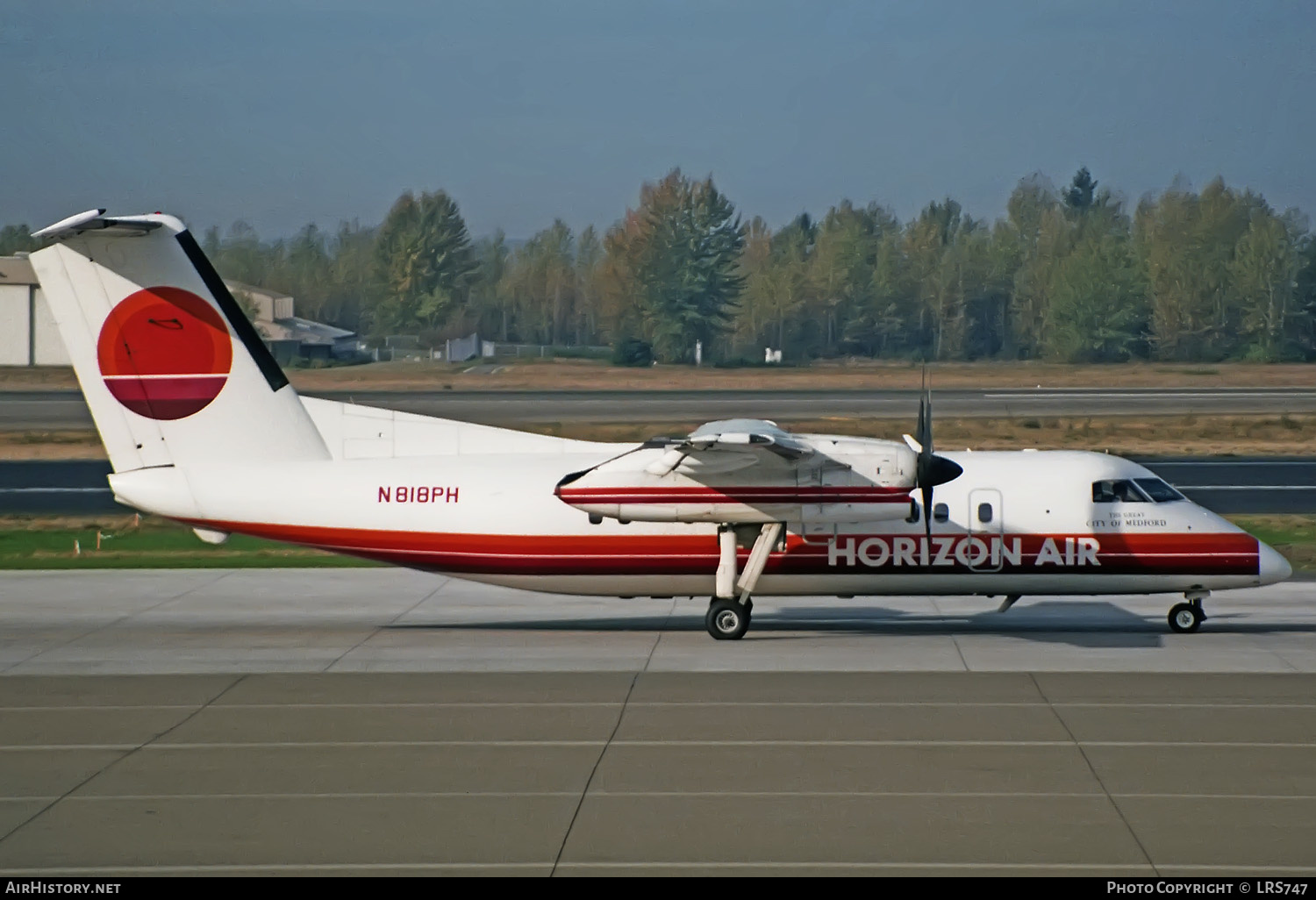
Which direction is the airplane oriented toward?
to the viewer's right
